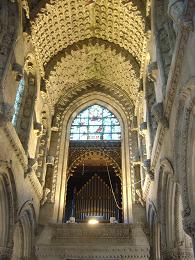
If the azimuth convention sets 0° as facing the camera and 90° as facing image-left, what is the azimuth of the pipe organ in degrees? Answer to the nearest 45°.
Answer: approximately 0°
